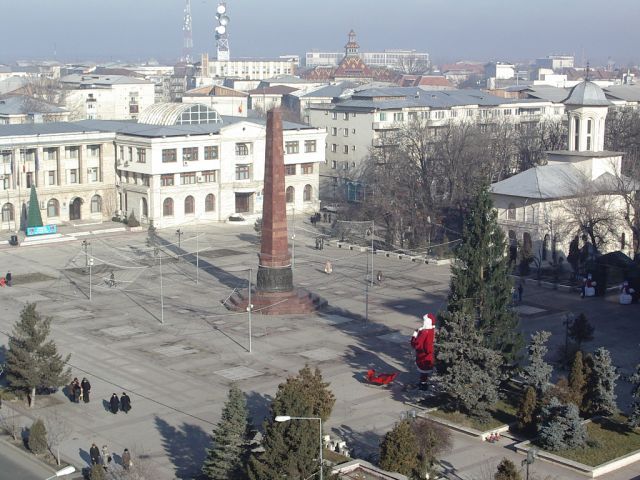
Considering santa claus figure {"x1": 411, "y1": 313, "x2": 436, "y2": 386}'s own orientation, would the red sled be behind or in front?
in front

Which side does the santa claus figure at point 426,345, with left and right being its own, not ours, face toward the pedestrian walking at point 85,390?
front

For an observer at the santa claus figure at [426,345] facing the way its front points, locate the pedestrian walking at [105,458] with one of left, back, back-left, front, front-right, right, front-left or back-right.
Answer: front-left

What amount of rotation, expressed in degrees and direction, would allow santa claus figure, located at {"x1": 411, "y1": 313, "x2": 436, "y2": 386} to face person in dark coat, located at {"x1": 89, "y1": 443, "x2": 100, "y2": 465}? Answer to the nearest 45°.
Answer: approximately 45° to its left

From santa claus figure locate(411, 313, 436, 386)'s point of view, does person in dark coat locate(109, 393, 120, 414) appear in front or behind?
in front

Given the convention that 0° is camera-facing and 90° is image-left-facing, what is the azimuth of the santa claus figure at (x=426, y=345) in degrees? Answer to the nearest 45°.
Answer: approximately 90°

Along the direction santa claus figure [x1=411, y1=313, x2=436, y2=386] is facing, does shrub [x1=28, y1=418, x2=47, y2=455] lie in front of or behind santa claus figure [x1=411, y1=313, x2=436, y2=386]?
in front
